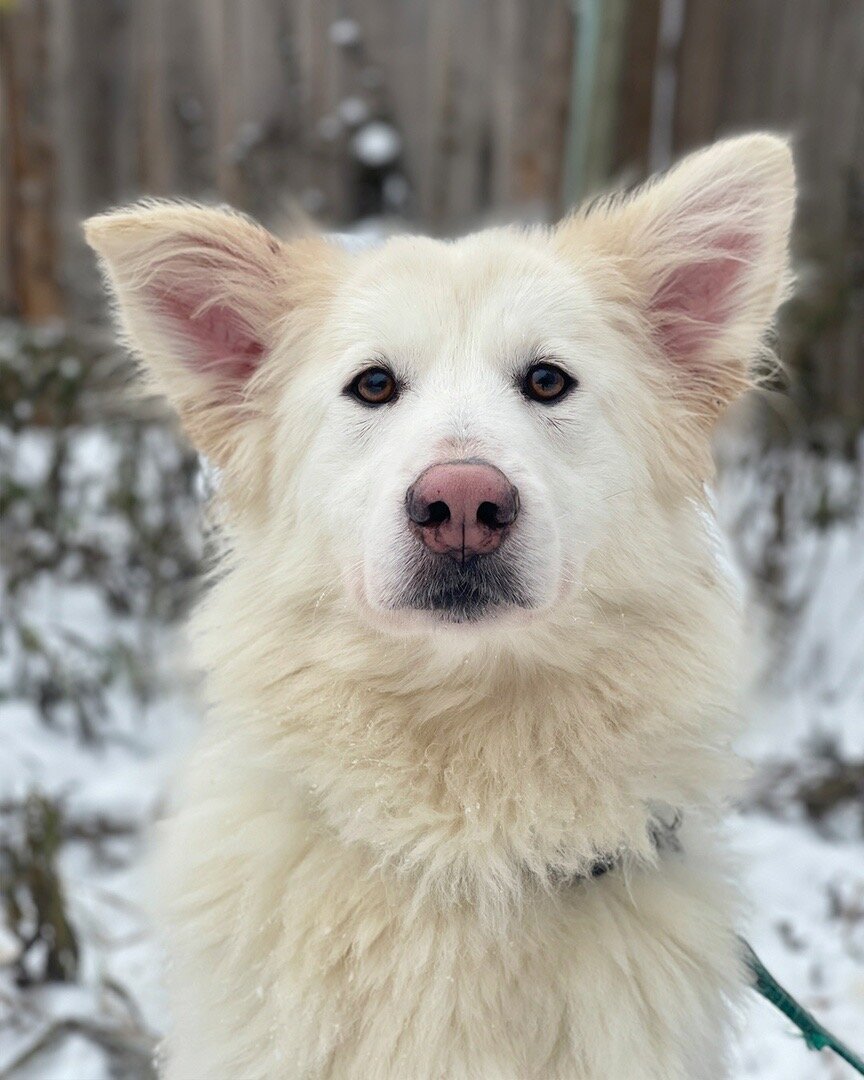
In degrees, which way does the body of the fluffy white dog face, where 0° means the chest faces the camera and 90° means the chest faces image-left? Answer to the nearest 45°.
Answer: approximately 0°

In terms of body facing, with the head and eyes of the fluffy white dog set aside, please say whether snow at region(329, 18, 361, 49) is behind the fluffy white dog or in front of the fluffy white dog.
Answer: behind

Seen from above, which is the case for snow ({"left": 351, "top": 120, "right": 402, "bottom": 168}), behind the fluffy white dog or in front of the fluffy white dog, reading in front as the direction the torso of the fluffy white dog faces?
behind
